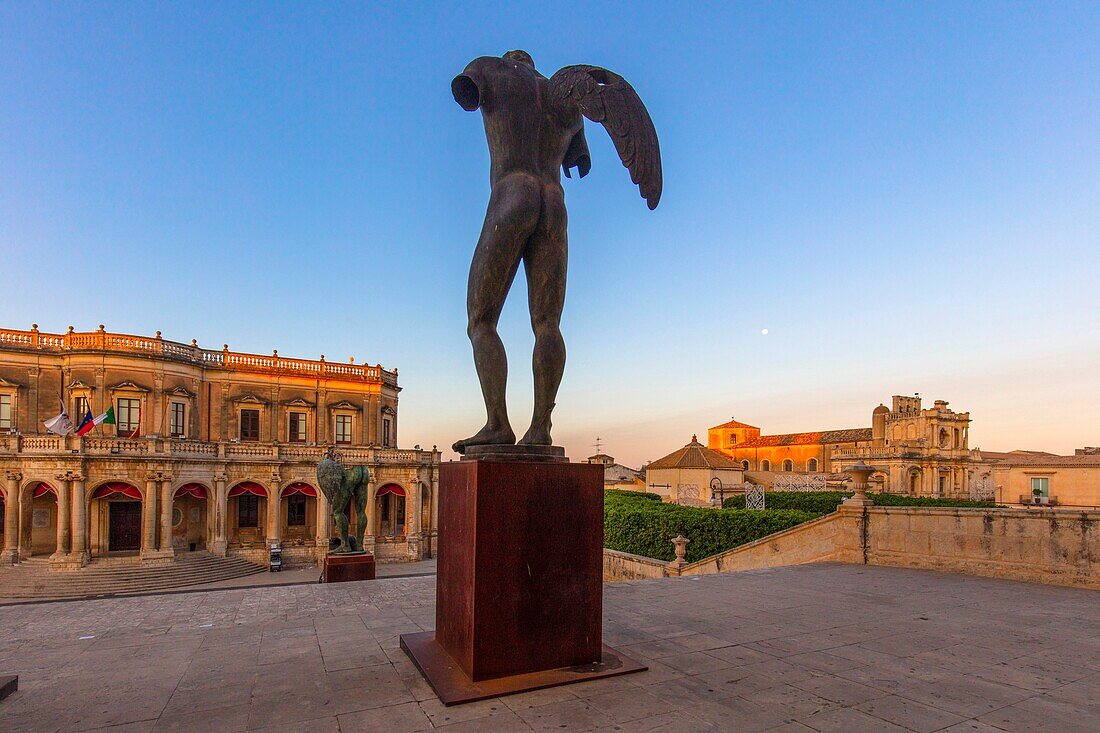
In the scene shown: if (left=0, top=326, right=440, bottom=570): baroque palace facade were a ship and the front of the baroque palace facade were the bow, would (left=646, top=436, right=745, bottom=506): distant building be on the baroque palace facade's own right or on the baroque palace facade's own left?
on the baroque palace facade's own left

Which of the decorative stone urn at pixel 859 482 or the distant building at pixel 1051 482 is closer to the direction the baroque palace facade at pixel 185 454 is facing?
the decorative stone urn

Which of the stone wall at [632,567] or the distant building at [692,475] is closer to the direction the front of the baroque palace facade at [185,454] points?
the stone wall

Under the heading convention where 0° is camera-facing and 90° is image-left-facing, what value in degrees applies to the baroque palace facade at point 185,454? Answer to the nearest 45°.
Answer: approximately 0°

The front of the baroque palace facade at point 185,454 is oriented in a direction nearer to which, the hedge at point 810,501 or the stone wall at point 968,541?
the stone wall

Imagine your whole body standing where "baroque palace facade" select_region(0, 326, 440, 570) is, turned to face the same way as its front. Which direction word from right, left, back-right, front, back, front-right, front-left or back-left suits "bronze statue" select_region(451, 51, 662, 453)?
front

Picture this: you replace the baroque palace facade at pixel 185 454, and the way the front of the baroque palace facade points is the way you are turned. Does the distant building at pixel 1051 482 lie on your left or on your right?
on your left

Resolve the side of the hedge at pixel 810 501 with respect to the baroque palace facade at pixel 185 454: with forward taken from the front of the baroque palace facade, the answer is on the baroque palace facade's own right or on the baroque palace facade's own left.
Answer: on the baroque palace facade's own left

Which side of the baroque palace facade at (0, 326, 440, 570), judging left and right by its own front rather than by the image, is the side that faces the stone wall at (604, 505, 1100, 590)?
front

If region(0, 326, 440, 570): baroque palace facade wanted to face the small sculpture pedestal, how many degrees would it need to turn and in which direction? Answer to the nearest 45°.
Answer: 0° — it already faces it

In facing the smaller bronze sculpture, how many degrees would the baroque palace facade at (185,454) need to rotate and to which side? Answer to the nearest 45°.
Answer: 0° — it already faces it
